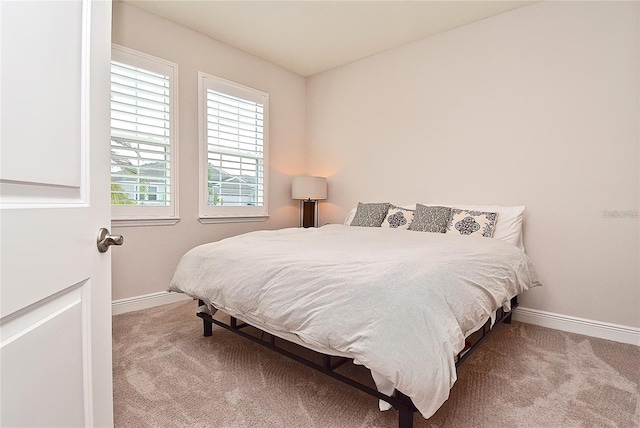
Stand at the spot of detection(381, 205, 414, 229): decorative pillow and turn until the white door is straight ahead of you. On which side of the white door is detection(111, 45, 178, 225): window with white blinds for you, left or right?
right

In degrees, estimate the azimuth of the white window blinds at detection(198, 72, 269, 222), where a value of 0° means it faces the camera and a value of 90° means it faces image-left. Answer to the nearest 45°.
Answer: approximately 315°

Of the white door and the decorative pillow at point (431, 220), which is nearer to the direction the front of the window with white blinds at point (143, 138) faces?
the decorative pillow

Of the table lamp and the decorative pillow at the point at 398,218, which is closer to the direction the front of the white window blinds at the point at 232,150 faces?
the decorative pillow

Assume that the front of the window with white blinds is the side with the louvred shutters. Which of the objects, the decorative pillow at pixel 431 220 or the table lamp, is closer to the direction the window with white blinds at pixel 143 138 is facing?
the decorative pillow

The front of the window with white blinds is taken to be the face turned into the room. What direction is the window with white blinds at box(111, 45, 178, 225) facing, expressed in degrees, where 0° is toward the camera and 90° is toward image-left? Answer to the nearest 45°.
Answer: approximately 315°
